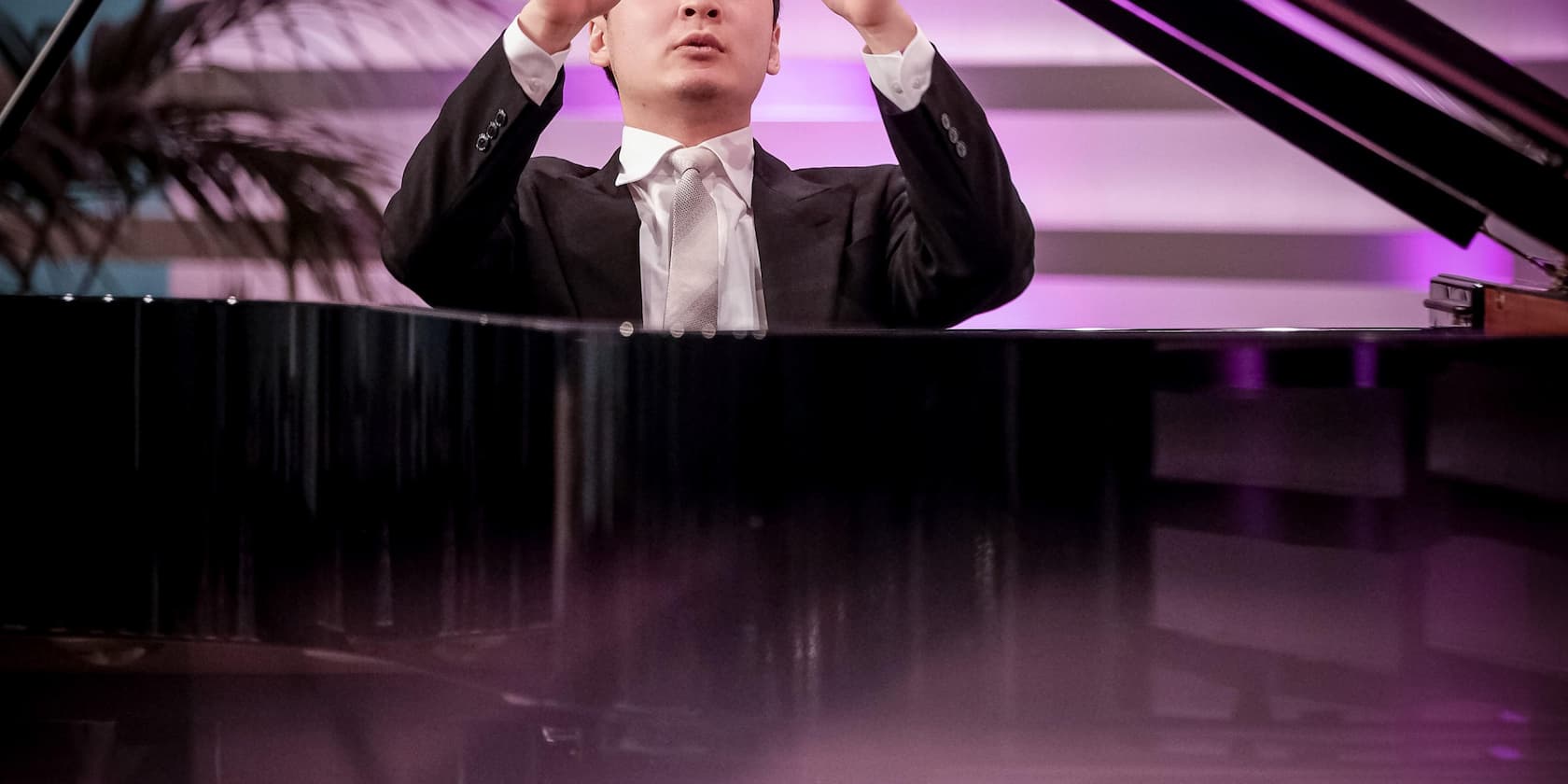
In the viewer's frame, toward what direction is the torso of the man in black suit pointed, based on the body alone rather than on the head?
toward the camera

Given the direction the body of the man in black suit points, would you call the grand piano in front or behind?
in front
